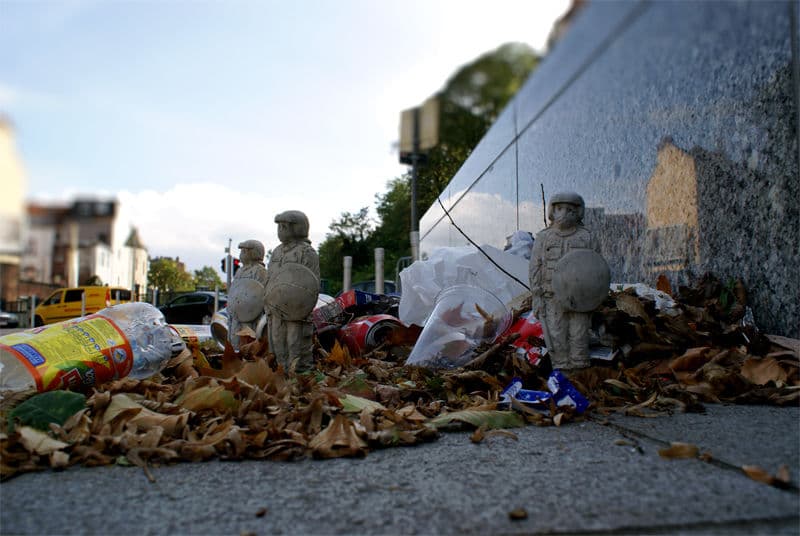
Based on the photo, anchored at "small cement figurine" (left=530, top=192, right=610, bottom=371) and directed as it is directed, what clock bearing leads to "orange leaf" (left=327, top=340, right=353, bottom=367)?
The orange leaf is roughly at 4 o'clock from the small cement figurine.

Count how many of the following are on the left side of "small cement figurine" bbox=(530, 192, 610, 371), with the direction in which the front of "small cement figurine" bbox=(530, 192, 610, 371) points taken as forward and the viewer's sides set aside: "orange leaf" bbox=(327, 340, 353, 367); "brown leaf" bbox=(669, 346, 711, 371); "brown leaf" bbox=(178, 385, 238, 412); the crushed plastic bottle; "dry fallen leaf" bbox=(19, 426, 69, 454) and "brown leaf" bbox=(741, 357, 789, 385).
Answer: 2

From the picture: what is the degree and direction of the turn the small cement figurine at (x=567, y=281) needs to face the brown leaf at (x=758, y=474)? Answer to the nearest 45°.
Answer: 0° — it already faces it

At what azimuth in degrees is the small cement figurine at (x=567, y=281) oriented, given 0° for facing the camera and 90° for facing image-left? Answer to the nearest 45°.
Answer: approximately 0°

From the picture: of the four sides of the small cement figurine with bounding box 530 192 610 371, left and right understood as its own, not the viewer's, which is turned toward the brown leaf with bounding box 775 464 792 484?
front

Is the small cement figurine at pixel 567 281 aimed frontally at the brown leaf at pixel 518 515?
yes

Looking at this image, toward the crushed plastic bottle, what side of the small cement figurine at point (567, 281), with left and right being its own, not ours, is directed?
right

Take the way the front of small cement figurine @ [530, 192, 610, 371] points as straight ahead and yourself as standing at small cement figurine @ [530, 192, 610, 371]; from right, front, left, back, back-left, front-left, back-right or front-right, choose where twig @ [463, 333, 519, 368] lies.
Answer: back-right

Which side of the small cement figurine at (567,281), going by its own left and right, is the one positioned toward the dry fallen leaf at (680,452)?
front
